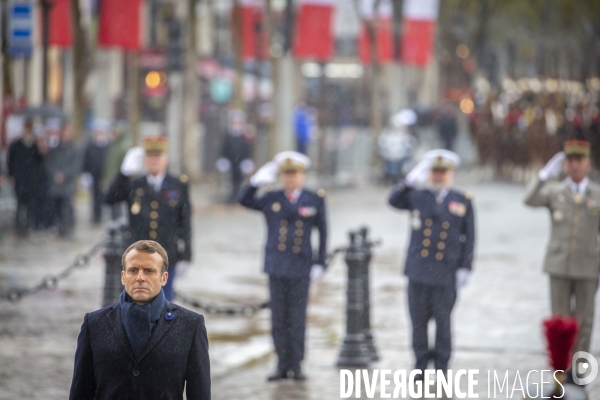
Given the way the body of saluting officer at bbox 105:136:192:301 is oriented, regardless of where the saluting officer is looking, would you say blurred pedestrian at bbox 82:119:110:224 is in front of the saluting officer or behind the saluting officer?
behind

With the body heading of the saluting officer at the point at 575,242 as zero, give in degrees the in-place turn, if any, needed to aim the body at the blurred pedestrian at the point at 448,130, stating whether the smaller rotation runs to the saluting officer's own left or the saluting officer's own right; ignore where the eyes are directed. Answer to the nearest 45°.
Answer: approximately 180°

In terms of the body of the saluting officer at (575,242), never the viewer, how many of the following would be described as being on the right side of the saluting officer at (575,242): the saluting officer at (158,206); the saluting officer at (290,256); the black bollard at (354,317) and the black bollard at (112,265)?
4

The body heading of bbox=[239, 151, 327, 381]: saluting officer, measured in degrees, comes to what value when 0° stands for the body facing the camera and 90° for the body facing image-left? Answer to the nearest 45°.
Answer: approximately 0°

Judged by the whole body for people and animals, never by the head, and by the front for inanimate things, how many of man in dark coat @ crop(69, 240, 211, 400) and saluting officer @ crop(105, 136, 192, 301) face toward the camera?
2

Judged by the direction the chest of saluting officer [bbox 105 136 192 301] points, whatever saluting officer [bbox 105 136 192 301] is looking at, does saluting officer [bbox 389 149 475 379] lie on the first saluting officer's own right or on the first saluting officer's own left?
on the first saluting officer's own left

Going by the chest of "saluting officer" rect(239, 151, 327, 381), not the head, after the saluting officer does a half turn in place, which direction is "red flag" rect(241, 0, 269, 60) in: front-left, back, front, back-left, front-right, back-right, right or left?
front
